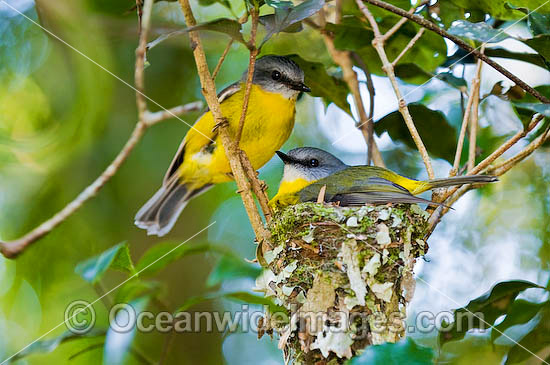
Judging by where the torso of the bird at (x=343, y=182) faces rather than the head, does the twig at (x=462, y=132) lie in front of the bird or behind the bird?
behind

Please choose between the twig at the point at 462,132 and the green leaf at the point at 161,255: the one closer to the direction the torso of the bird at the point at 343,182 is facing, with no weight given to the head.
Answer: the green leaf

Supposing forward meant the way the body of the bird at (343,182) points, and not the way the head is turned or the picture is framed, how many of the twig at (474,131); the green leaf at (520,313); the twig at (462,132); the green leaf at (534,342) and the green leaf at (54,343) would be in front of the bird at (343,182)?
1

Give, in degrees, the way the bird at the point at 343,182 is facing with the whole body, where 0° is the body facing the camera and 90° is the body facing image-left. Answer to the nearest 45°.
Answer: approximately 90°
